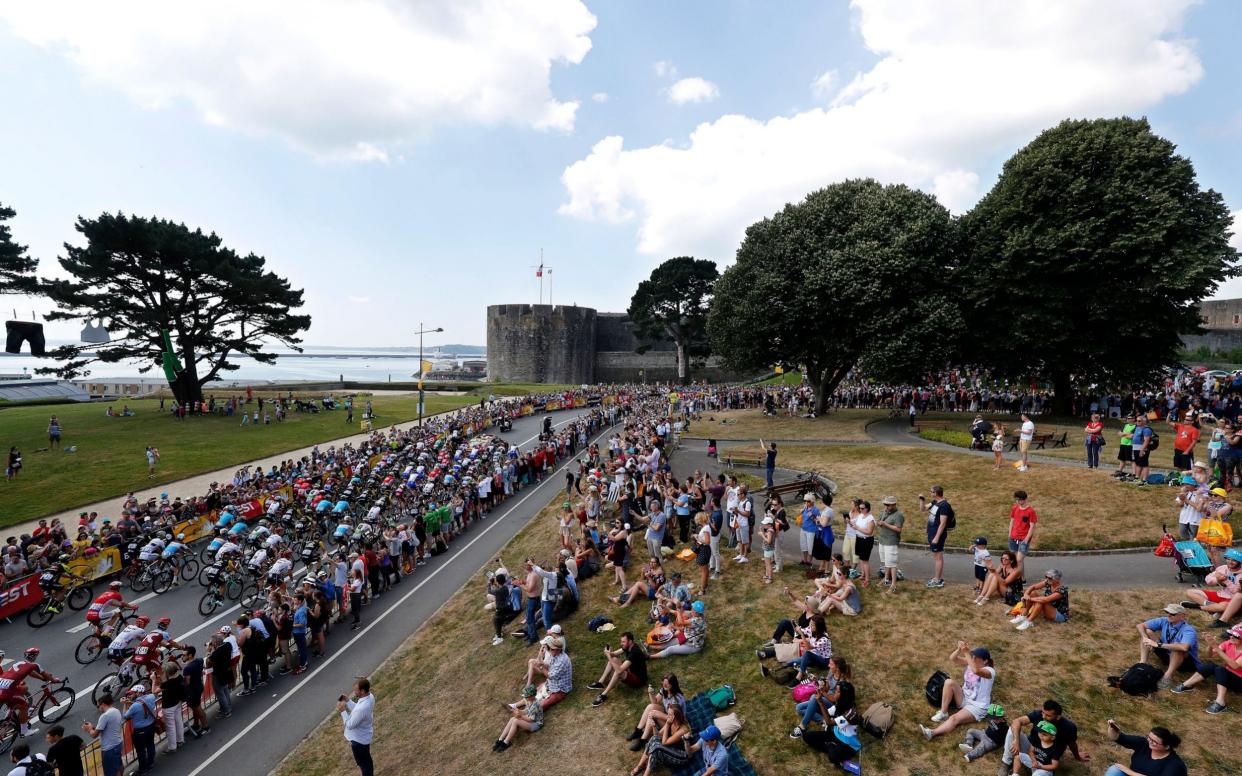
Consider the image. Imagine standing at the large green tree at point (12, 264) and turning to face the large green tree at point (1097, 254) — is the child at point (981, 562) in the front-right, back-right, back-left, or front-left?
front-right

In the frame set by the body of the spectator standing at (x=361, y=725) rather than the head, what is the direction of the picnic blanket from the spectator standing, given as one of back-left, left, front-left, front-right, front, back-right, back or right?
back-left

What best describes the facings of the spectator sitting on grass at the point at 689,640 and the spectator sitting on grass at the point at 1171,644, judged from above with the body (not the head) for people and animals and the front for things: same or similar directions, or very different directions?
same or similar directions

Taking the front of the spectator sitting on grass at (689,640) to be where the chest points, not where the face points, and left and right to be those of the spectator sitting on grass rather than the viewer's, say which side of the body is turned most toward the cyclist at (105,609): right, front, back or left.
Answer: front

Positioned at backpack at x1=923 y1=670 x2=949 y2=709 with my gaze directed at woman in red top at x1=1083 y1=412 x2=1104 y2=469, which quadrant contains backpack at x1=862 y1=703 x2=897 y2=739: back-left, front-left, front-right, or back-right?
back-left

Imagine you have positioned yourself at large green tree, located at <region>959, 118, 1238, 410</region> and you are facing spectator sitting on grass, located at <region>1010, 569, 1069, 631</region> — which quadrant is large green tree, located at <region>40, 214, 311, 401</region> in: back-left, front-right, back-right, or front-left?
front-right

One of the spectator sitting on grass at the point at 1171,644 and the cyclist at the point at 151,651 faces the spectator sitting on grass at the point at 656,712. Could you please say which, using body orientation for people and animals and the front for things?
the spectator sitting on grass at the point at 1171,644

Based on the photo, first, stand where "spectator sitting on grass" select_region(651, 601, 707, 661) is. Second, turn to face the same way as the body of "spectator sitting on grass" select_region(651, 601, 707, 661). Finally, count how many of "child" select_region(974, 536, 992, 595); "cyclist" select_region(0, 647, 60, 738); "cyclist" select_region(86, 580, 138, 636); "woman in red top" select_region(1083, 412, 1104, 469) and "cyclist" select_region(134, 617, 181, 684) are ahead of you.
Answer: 3

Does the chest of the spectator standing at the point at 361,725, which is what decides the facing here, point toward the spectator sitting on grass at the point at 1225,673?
no

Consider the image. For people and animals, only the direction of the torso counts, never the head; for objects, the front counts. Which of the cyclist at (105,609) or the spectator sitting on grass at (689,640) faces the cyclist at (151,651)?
the spectator sitting on grass

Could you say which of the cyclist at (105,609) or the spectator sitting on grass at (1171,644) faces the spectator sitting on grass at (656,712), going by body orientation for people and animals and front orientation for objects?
the spectator sitting on grass at (1171,644)
